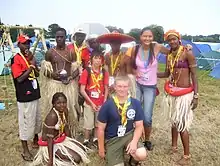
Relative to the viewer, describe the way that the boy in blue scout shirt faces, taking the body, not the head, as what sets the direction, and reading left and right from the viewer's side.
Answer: facing the viewer

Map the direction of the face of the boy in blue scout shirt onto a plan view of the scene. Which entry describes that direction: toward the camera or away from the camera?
toward the camera

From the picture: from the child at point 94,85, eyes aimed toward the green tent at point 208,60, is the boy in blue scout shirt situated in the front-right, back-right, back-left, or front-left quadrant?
back-right

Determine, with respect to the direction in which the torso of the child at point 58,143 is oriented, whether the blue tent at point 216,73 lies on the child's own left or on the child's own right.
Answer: on the child's own left

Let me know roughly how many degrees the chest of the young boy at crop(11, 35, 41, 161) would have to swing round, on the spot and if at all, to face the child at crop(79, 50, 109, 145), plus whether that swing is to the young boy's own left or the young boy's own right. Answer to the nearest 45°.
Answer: approximately 45° to the young boy's own left

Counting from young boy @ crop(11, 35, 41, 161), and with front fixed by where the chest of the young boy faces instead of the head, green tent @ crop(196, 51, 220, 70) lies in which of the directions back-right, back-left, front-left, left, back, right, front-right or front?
left

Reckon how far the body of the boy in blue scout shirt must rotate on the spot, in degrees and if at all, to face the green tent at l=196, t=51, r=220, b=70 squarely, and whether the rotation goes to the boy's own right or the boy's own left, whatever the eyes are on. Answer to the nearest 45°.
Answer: approximately 180°

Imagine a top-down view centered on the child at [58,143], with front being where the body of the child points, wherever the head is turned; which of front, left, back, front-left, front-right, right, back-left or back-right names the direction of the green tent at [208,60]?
left

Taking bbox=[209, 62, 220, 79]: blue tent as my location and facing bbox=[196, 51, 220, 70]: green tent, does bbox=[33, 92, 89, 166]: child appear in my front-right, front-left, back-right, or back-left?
back-left

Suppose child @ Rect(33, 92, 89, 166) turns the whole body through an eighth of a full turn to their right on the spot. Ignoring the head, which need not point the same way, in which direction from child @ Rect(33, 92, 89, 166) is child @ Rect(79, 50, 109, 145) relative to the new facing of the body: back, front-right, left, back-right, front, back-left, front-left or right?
back-left

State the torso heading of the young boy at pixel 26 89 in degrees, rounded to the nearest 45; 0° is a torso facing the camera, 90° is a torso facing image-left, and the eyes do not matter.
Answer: approximately 315°

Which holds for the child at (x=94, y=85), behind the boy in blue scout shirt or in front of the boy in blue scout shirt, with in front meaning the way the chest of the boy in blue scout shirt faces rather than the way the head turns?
behind
